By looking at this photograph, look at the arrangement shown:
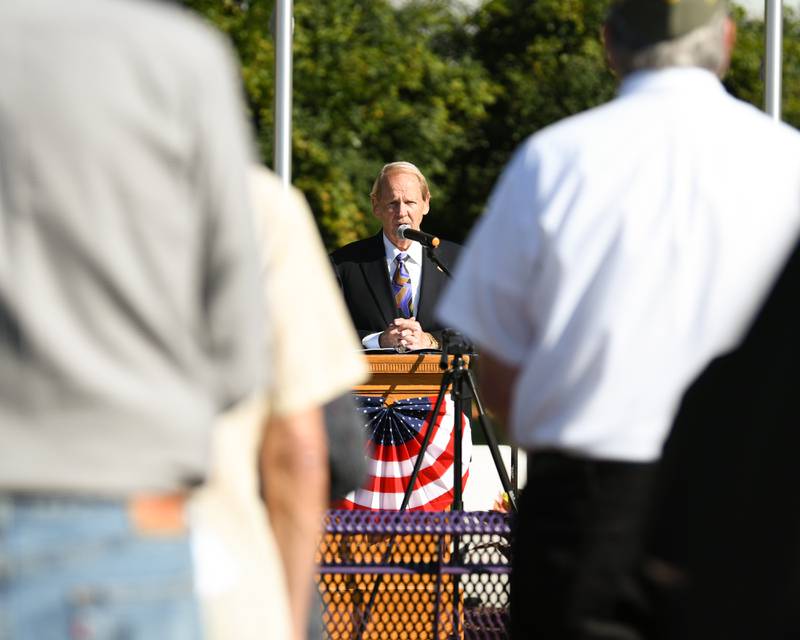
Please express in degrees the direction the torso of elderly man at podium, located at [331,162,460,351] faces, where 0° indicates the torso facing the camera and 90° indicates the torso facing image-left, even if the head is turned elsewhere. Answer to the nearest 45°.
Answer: approximately 0°

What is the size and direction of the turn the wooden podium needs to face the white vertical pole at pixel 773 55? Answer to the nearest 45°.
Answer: approximately 135° to its left

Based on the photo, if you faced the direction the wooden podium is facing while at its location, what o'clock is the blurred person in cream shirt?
The blurred person in cream shirt is roughly at 12 o'clock from the wooden podium.

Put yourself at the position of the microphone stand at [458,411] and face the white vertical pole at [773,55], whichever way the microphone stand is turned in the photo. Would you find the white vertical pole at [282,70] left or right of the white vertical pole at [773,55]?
left

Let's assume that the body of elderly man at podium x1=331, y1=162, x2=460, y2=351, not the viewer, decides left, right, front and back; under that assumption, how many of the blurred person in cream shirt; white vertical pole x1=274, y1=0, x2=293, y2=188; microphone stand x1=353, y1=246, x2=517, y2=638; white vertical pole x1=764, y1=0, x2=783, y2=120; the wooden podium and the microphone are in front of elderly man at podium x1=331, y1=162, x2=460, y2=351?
4

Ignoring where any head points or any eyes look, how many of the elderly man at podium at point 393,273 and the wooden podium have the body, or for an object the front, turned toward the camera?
2

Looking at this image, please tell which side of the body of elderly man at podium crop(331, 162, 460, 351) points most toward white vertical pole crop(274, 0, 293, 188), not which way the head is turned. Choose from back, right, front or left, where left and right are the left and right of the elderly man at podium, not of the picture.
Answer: back

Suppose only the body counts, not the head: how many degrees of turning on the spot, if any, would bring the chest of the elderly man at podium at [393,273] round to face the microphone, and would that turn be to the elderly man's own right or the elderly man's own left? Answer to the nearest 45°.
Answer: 0° — they already face it

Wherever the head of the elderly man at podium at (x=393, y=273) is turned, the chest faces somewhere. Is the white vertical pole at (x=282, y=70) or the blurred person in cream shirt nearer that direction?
the blurred person in cream shirt

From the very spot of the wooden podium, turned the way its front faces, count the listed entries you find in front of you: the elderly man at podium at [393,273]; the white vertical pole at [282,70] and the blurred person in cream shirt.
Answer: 1

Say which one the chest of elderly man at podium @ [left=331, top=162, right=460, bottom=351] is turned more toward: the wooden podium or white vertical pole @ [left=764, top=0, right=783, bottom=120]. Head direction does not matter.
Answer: the wooden podium

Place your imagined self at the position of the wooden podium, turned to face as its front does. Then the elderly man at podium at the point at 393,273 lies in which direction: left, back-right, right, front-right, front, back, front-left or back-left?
back

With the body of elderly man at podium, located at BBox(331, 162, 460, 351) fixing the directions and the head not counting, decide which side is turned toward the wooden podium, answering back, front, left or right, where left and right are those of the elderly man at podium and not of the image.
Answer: front

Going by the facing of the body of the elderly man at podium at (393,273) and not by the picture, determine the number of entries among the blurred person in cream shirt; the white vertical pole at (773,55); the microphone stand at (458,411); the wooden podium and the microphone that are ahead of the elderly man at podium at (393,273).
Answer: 4
